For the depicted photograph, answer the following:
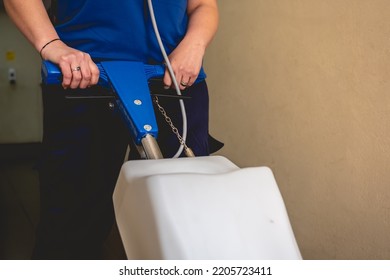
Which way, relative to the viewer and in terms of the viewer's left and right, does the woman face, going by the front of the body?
facing the viewer
